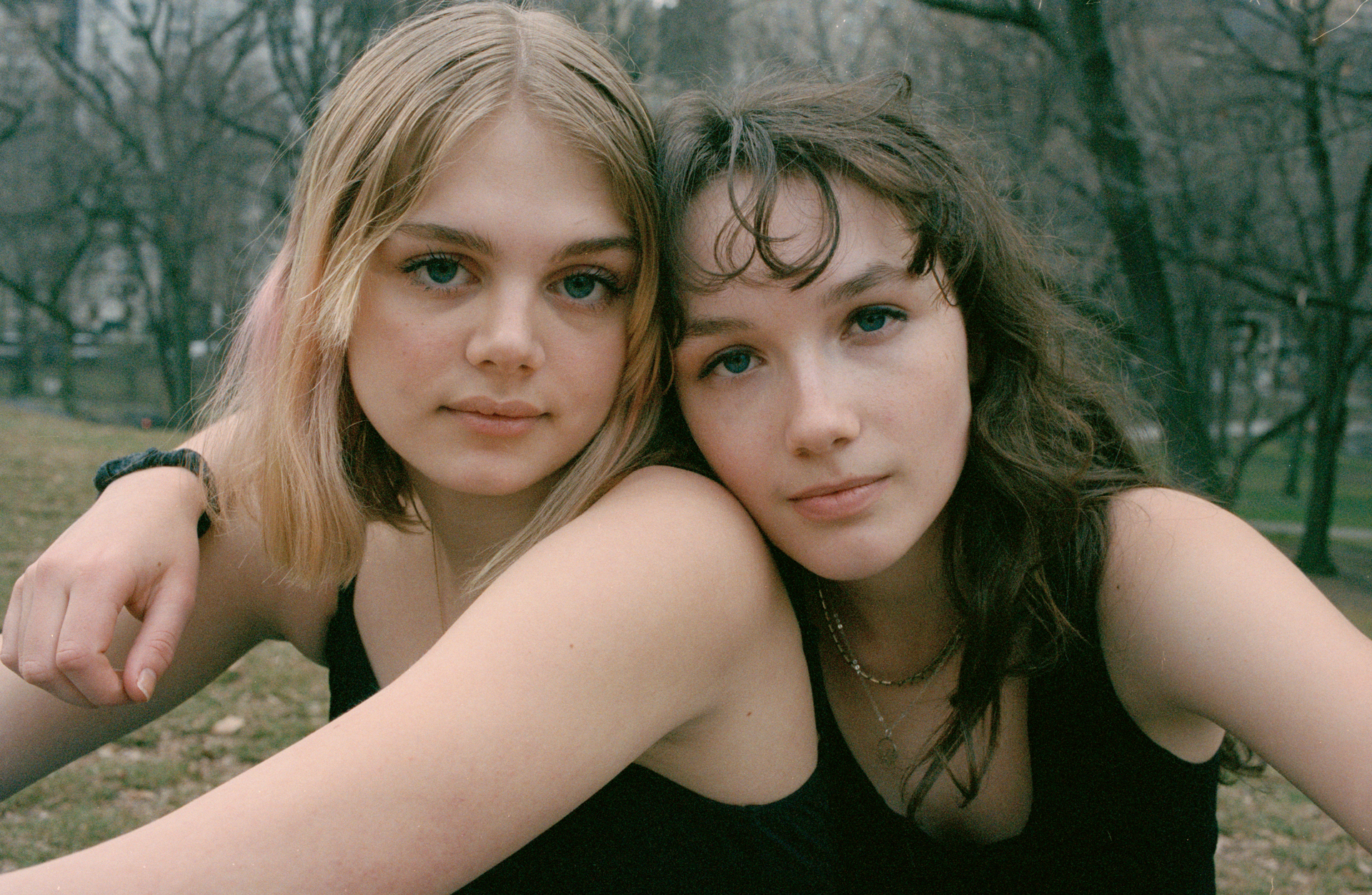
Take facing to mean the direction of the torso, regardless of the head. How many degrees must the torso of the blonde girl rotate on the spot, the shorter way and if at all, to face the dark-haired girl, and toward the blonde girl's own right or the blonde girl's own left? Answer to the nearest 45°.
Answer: approximately 135° to the blonde girl's own left

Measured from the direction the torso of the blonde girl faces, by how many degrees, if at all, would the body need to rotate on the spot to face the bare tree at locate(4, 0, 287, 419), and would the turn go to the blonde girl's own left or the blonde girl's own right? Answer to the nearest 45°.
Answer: approximately 135° to the blonde girl's own right

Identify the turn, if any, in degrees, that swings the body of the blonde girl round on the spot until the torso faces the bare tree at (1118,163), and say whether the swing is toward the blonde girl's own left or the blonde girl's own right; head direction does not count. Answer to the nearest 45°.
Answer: approximately 180°

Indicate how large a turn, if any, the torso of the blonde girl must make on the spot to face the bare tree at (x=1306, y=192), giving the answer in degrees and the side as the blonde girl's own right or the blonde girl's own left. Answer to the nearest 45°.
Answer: approximately 180°

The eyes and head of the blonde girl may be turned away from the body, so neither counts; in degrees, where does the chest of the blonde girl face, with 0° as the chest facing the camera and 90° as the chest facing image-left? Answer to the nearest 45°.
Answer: approximately 45°
